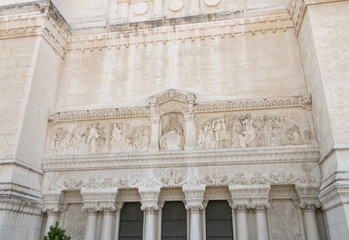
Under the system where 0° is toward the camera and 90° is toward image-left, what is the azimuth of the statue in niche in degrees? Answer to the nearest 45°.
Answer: approximately 0°

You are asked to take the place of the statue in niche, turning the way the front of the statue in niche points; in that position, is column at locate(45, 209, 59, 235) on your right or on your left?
on your right

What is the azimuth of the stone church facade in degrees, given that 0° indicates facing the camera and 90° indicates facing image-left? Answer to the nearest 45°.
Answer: approximately 0°
